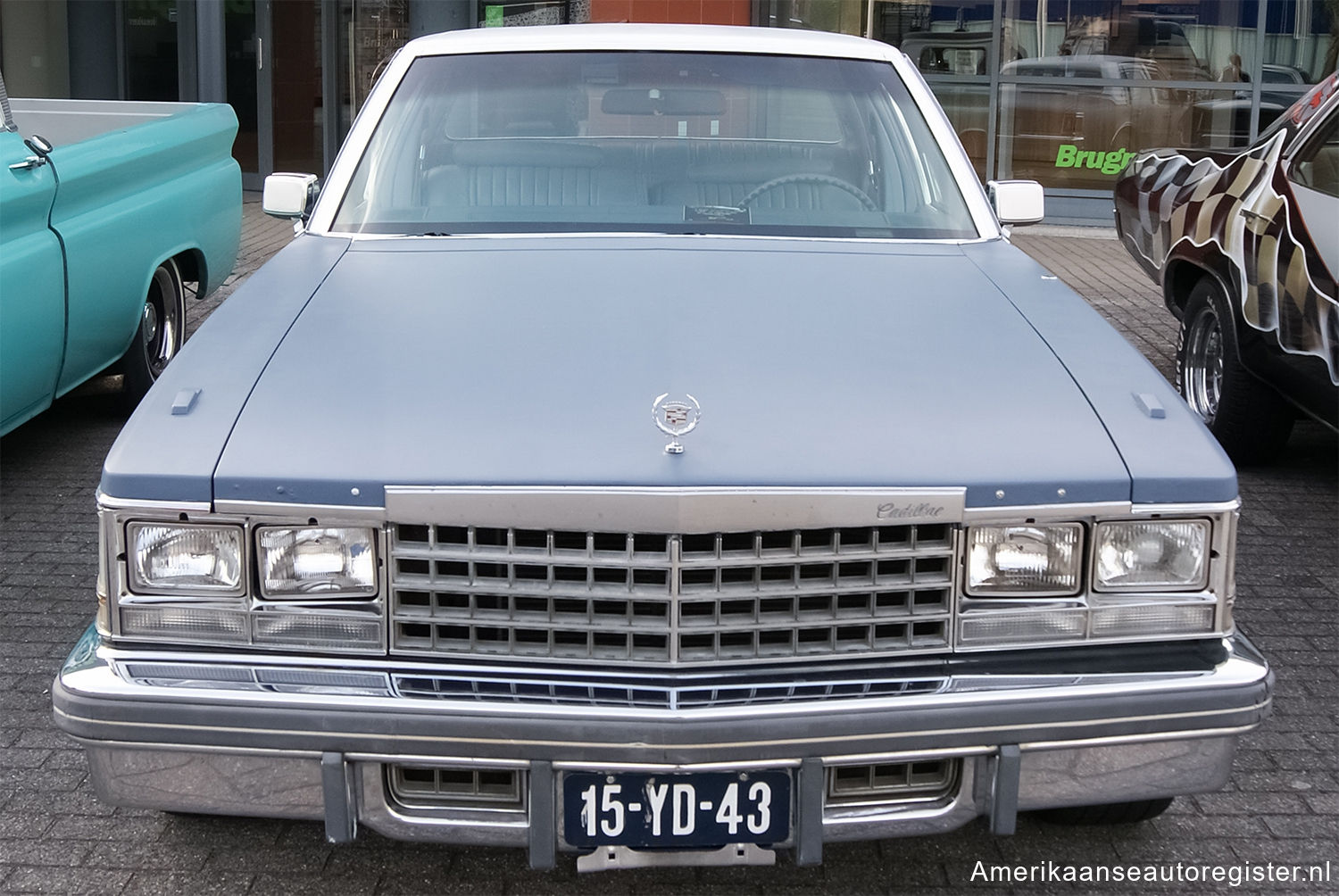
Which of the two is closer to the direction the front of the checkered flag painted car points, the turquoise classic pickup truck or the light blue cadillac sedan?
the light blue cadillac sedan

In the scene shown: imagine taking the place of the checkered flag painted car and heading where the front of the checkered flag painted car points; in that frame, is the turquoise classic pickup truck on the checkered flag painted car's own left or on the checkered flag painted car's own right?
on the checkered flag painted car's own right

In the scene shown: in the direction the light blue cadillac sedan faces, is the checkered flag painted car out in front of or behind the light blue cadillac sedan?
behind

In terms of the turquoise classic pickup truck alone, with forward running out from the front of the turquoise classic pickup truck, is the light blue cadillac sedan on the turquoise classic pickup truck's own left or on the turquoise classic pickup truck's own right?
on the turquoise classic pickup truck's own left

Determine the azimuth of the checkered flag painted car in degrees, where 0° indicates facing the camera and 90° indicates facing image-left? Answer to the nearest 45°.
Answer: approximately 315°

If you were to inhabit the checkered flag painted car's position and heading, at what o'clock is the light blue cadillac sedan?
The light blue cadillac sedan is roughly at 2 o'clock from the checkered flag painted car.

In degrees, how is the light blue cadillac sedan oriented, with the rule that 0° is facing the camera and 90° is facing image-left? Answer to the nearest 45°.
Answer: approximately 0°

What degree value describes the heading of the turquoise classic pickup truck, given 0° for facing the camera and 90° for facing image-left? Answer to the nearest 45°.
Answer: approximately 45°

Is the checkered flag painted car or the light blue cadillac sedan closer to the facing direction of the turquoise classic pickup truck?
the light blue cadillac sedan
